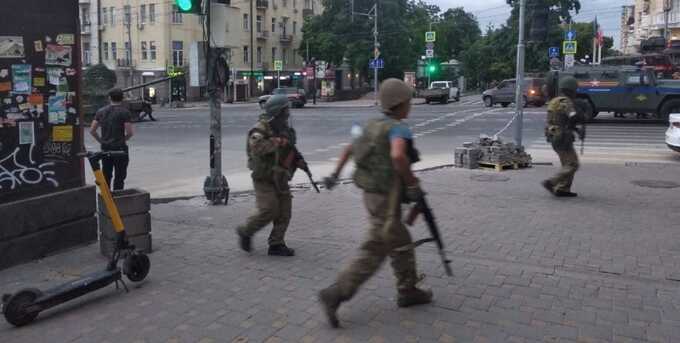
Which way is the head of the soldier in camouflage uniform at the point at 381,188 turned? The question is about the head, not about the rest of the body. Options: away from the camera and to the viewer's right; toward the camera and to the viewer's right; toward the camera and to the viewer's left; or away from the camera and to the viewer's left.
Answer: away from the camera and to the viewer's right

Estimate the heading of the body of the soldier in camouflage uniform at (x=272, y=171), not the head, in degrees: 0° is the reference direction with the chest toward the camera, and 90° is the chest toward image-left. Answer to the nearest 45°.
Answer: approximately 270°

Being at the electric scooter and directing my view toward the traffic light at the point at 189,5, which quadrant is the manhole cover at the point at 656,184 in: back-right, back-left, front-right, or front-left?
front-right
